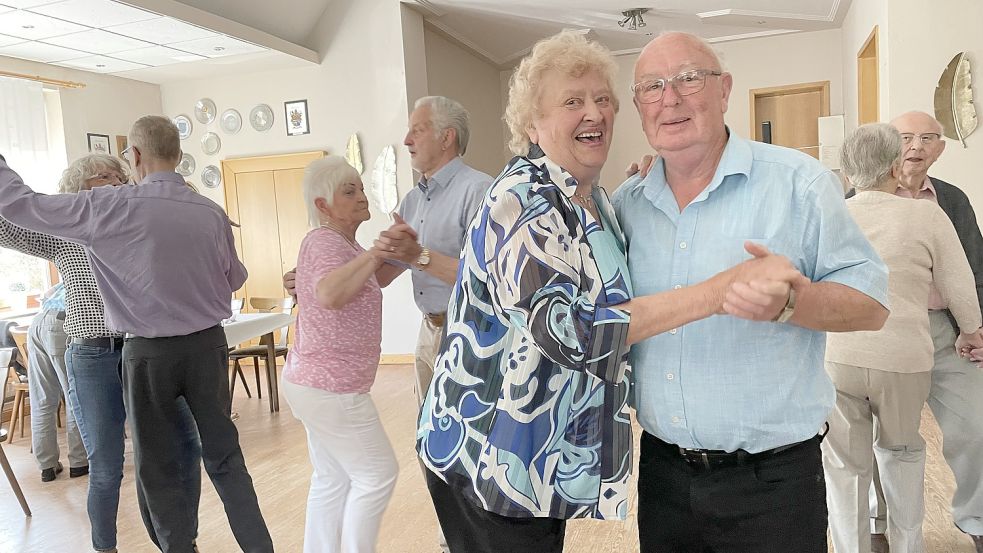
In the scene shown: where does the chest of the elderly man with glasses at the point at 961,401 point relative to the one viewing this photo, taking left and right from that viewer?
facing the viewer and to the left of the viewer

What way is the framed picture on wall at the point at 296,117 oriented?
toward the camera

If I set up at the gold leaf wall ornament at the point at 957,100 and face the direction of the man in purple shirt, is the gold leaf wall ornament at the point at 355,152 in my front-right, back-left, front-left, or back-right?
front-right

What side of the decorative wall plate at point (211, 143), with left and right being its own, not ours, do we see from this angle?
front

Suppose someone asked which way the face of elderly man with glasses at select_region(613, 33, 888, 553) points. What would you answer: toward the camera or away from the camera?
toward the camera

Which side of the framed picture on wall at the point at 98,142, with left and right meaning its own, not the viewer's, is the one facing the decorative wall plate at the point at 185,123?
left

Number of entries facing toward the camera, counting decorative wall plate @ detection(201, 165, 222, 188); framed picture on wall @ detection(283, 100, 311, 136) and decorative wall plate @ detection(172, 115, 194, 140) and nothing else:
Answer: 3

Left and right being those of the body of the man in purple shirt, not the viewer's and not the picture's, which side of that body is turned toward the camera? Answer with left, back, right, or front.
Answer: back

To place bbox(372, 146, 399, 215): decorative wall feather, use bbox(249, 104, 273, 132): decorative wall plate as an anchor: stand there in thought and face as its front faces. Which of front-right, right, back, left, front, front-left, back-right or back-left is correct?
front-left

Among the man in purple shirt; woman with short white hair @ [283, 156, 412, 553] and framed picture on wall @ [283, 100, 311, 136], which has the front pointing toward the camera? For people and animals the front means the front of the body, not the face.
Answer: the framed picture on wall

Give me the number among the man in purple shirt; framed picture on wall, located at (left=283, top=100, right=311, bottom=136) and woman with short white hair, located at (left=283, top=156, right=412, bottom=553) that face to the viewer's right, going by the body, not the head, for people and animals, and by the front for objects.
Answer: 1

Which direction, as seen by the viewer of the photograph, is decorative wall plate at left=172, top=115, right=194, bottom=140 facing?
facing the viewer

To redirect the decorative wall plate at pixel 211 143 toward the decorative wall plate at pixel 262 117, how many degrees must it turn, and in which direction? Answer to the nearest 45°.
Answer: approximately 45° to its left

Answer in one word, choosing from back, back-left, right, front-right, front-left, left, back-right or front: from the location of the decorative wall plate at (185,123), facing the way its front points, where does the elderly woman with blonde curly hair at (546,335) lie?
front

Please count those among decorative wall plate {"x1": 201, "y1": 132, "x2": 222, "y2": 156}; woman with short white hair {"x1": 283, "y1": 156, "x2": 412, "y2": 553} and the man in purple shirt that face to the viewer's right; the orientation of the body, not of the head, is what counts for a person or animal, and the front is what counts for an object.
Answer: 1

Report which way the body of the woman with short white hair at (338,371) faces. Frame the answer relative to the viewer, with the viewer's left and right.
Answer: facing to the right of the viewer

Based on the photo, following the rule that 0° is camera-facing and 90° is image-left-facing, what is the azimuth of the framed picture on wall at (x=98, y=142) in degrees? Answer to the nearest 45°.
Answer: approximately 315°

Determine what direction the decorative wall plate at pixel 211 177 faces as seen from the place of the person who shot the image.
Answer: facing the viewer

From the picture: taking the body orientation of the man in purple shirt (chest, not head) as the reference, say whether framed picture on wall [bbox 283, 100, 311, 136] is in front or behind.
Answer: in front
